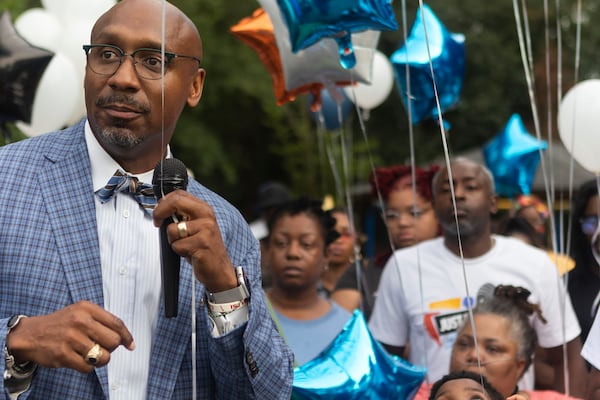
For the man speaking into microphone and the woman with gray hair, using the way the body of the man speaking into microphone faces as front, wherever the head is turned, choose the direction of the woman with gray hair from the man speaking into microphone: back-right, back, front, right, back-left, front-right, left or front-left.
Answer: back-left

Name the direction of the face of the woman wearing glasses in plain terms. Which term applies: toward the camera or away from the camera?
toward the camera

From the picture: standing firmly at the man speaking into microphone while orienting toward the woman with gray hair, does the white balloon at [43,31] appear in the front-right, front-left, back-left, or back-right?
front-left

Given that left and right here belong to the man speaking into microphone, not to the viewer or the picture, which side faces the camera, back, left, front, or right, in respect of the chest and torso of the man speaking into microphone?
front

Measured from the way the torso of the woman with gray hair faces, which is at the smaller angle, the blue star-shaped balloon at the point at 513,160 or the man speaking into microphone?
the man speaking into microphone

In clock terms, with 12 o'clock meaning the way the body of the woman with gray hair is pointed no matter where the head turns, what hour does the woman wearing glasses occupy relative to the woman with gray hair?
The woman wearing glasses is roughly at 4 o'clock from the woman with gray hair.

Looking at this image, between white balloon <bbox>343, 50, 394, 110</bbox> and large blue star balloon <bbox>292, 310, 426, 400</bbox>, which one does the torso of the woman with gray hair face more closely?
the large blue star balloon

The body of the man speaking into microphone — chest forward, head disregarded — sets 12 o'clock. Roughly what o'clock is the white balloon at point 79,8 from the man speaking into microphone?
The white balloon is roughly at 6 o'clock from the man speaking into microphone.

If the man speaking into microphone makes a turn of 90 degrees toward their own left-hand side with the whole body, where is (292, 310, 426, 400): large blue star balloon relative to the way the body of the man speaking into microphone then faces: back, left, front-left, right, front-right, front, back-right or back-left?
front-left

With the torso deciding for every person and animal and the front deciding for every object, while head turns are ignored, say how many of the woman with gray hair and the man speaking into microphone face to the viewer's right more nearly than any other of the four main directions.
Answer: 0
